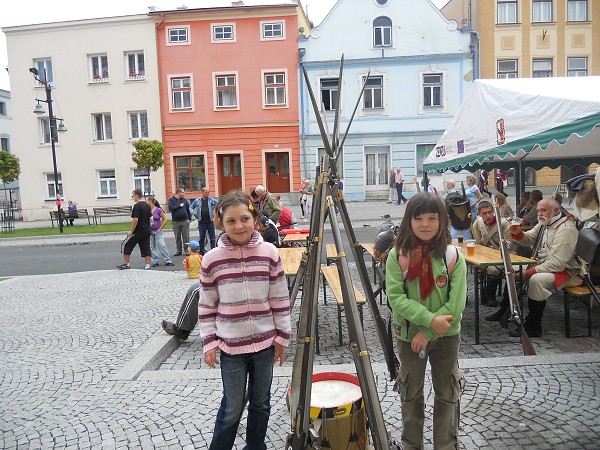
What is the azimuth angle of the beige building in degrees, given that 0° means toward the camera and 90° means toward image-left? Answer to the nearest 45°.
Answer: approximately 0°

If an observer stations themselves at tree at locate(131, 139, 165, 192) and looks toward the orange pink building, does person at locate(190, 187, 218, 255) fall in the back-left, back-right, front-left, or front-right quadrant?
back-right

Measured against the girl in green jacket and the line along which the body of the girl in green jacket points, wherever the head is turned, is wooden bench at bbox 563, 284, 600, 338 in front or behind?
behind

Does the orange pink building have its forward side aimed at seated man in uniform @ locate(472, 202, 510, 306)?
yes

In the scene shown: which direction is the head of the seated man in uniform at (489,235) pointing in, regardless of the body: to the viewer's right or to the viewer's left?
to the viewer's right

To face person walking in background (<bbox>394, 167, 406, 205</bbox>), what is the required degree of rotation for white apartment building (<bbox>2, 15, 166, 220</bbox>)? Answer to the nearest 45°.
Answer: approximately 45° to its left
